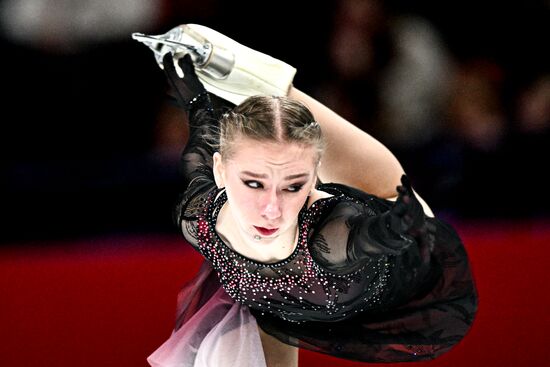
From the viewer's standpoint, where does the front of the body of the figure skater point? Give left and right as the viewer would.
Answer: facing the viewer
